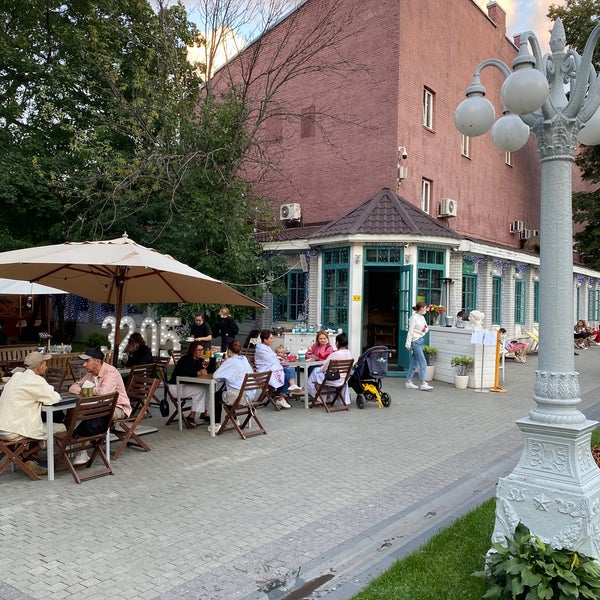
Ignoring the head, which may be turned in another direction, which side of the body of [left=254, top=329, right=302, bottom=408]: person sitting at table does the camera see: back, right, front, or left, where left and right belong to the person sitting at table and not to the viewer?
right

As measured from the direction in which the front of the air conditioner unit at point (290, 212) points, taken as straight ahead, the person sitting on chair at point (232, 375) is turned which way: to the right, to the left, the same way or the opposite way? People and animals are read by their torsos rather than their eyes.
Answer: to the right

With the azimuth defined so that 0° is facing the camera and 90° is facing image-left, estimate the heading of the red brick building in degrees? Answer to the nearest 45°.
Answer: approximately 0°

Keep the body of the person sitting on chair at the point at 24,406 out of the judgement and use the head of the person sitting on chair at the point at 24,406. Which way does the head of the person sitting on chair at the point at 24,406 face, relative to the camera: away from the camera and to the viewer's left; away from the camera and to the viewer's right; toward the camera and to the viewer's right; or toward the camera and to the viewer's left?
away from the camera and to the viewer's right

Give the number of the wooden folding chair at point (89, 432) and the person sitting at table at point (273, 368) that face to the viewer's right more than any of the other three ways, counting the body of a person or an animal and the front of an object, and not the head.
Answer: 1

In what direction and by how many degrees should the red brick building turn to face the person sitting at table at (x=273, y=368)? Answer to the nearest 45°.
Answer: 0° — it already faces them

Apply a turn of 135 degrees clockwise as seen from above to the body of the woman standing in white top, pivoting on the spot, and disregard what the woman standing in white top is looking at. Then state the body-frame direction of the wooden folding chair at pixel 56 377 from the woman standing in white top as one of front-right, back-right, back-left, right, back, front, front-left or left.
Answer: front

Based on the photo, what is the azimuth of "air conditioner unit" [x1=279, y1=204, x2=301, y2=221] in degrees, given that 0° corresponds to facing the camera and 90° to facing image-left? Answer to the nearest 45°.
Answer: approximately 45°

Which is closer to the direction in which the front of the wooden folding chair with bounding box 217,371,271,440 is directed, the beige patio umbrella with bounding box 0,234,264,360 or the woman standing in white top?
the beige patio umbrella

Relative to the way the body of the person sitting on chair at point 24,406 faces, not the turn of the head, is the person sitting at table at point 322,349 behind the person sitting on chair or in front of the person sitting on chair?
in front
